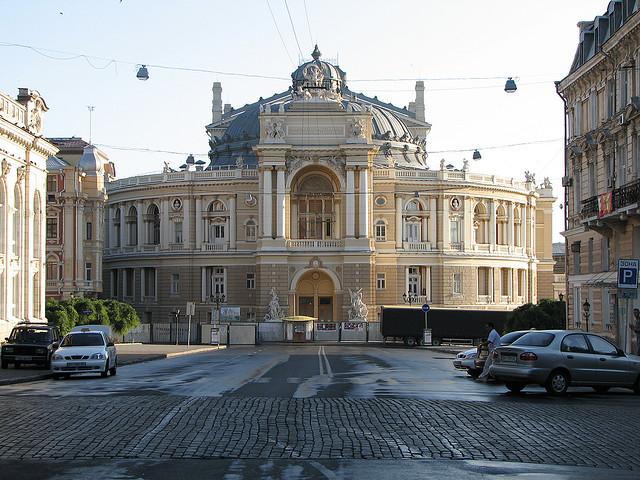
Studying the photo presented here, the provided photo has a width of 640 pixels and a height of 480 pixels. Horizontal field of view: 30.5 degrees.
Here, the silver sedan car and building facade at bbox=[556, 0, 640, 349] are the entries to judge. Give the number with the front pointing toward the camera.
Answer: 0

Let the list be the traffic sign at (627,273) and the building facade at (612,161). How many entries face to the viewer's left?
1

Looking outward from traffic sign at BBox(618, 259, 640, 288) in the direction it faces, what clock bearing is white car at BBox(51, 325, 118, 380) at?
The white car is roughly at 3 o'clock from the traffic sign.

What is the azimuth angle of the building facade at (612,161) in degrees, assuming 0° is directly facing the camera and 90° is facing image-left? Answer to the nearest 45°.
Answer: approximately 90°

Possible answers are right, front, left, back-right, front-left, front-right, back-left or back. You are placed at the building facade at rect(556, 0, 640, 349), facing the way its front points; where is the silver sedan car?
left

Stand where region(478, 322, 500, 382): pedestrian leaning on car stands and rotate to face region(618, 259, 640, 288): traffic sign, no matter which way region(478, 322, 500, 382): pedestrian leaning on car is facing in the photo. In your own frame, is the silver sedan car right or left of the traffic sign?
right

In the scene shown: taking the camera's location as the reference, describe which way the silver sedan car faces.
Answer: facing away from the viewer and to the right of the viewer

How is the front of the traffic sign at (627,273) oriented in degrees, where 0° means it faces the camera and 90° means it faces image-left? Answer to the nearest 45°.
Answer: approximately 0°

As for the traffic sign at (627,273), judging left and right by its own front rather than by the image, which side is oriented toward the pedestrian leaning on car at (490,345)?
right

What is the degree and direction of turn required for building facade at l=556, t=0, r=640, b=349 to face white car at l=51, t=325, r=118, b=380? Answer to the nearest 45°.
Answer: approximately 45° to its left

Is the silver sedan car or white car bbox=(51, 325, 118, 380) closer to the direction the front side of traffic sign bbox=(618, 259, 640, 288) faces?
the silver sedan car

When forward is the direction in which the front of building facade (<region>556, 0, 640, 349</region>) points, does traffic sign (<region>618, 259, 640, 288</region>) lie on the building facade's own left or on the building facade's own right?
on the building facade's own left
